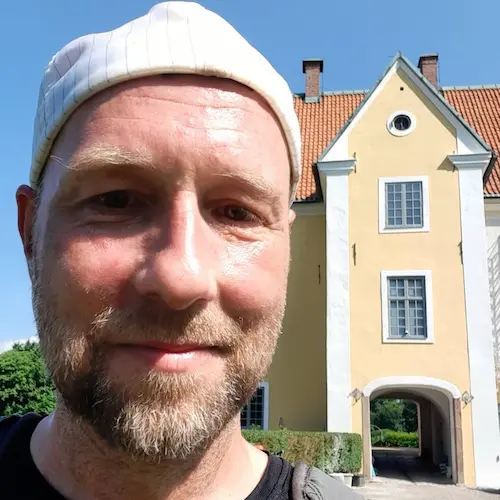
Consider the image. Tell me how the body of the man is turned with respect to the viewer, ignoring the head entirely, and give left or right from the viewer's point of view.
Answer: facing the viewer

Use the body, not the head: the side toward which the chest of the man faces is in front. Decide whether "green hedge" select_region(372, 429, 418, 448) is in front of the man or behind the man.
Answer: behind

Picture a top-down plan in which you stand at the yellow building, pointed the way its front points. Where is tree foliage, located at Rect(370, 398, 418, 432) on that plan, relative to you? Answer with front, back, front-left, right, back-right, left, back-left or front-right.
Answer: back

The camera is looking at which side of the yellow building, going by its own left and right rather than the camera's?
front

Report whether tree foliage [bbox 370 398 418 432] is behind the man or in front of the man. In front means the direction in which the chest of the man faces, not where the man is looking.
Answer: behind

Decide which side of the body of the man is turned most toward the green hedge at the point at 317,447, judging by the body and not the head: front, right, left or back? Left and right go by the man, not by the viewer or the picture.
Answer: back

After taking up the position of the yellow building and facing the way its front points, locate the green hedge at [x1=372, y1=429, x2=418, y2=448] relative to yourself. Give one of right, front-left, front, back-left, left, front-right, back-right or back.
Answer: back

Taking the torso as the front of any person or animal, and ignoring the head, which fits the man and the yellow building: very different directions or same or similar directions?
same or similar directions

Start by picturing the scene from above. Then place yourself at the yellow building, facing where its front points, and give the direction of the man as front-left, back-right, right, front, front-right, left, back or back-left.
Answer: front

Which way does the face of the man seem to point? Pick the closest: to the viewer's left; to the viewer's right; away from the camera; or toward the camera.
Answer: toward the camera

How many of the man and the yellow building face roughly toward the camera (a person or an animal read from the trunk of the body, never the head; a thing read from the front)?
2

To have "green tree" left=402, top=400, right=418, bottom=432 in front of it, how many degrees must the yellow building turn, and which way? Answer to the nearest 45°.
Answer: approximately 180°
